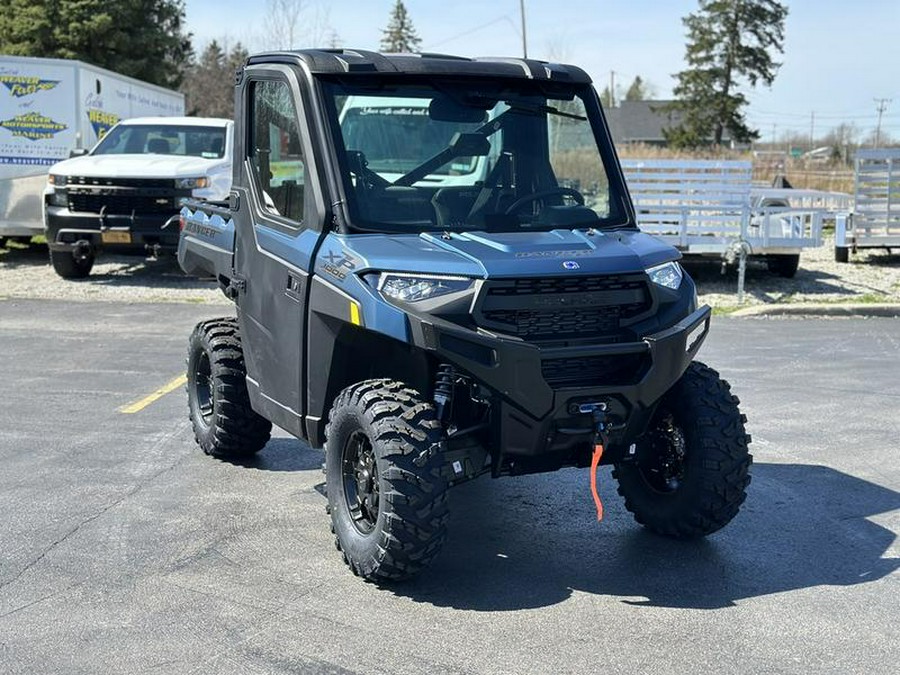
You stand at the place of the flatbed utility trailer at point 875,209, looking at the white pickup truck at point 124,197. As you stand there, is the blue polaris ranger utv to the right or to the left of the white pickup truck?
left

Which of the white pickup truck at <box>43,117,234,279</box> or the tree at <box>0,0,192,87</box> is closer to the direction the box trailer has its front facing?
the white pickup truck

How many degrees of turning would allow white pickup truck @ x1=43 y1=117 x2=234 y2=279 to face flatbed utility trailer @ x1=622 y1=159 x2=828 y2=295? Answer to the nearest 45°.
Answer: approximately 135° to its left

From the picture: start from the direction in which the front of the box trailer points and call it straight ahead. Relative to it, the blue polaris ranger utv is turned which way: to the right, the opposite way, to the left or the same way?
to the left

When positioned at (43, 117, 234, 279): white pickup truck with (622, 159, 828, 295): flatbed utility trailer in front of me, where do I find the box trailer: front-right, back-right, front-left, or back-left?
back-left

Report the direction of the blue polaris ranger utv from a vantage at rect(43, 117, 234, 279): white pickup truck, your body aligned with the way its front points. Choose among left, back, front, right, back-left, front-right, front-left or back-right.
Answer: front-left

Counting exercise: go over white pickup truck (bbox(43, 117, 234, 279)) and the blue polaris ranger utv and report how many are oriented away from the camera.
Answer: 0

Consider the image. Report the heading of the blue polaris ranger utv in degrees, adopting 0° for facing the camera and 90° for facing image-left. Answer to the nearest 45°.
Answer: approximately 315°

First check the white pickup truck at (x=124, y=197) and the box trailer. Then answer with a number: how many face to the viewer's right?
0

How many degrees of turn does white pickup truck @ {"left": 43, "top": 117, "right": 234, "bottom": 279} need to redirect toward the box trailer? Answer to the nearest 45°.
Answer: approximately 135° to its right

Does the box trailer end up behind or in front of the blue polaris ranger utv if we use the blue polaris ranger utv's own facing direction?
behind

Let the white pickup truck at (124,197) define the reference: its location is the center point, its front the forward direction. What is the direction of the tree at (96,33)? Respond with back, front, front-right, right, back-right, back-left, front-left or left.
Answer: back-right
